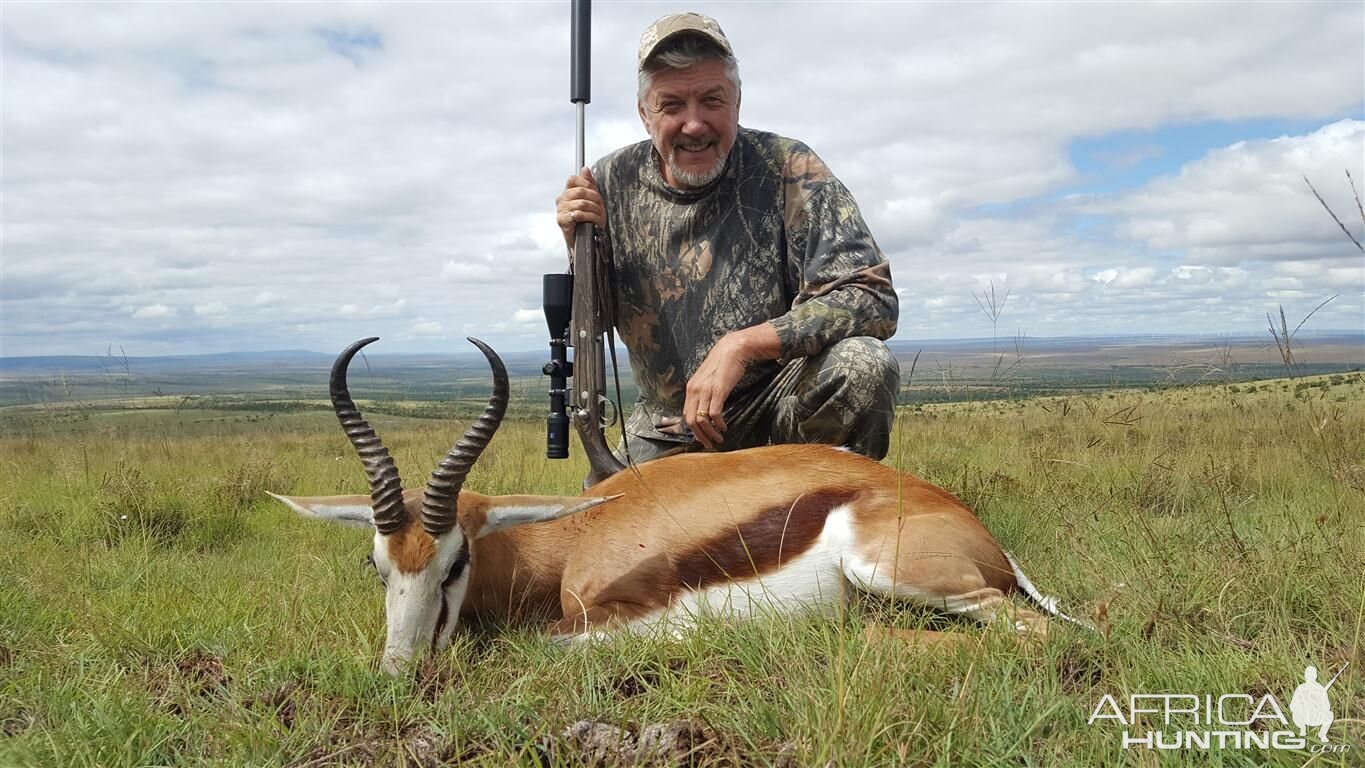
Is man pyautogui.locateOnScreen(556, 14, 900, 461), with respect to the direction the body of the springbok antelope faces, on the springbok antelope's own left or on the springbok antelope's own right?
on the springbok antelope's own right

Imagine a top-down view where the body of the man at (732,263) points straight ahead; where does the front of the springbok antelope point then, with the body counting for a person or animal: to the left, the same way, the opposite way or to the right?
to the right

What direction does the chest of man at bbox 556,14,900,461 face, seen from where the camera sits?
toward the camera

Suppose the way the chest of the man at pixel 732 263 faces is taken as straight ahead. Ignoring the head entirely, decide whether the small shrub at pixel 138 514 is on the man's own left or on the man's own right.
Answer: on the man's own right

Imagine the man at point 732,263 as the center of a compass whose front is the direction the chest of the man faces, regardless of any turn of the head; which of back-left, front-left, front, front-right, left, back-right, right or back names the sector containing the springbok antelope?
front

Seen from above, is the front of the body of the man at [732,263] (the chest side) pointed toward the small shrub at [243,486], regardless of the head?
no

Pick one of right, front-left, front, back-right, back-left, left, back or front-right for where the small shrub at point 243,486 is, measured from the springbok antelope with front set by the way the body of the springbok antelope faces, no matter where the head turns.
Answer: front-right

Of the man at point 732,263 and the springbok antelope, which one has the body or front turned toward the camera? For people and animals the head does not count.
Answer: the man

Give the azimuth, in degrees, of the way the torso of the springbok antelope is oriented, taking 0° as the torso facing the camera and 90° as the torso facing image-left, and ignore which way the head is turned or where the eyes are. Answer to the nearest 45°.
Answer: approximately 90°

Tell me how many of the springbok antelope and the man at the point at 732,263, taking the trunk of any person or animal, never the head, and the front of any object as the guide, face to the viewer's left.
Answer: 1

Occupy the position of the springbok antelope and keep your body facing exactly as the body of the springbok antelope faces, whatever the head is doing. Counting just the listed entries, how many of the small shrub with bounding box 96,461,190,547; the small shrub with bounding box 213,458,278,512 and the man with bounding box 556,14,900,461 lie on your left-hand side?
0

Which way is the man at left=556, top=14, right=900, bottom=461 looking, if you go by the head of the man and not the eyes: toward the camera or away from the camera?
toward the camera
